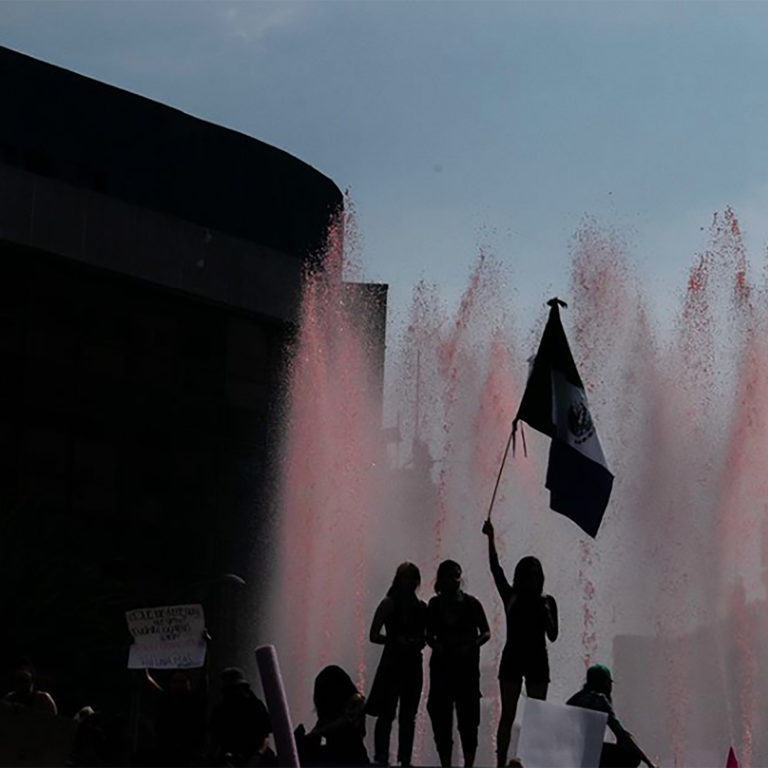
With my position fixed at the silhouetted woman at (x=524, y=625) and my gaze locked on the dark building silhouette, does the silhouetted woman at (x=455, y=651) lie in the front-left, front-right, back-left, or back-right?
front-left

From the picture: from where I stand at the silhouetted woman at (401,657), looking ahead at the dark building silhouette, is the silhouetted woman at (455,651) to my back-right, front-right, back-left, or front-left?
back-right
